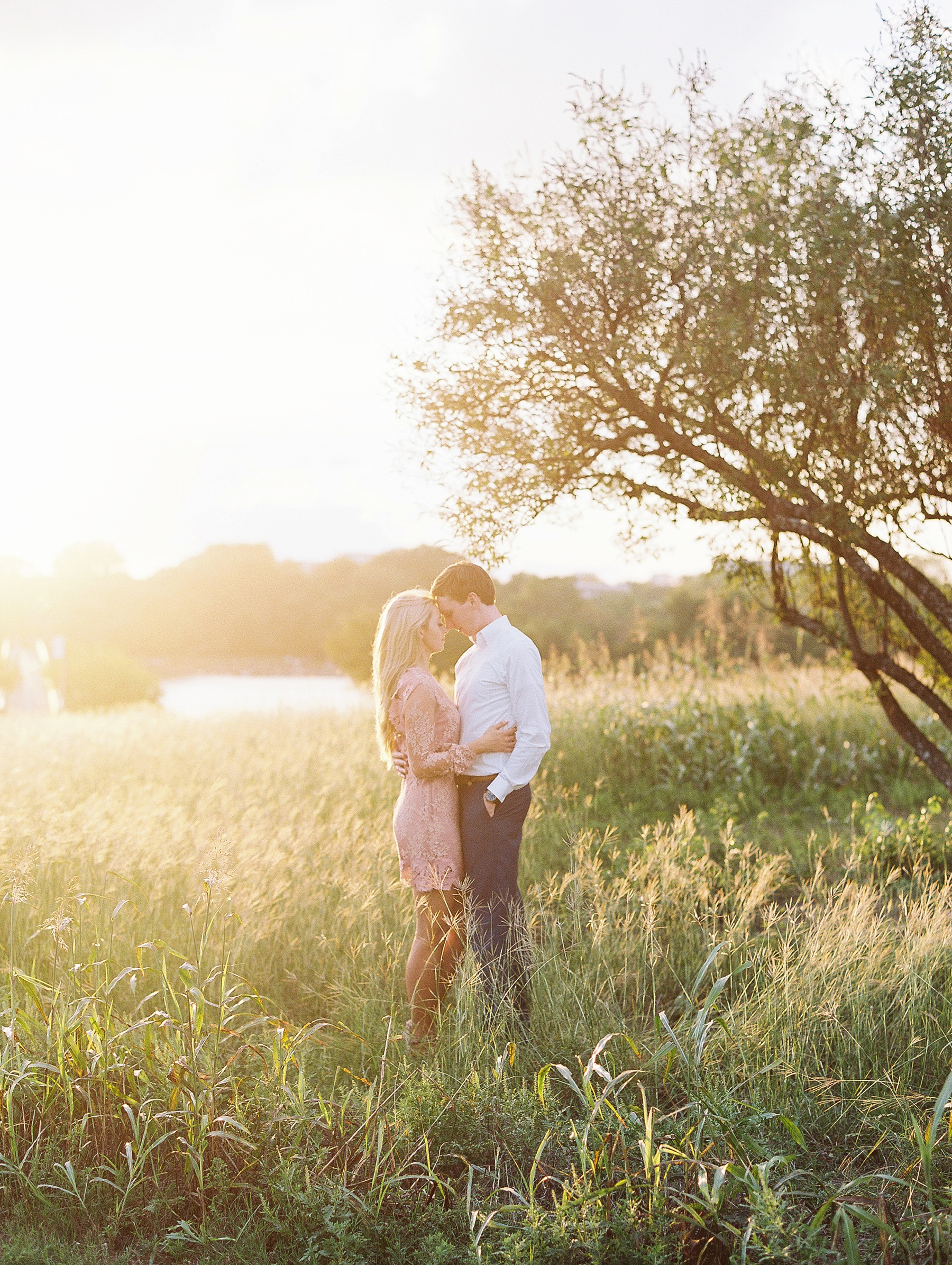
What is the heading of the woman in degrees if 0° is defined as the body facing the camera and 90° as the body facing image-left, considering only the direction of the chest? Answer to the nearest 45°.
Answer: approximately 270°

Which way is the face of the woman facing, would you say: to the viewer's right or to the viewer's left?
to the viewer's right
